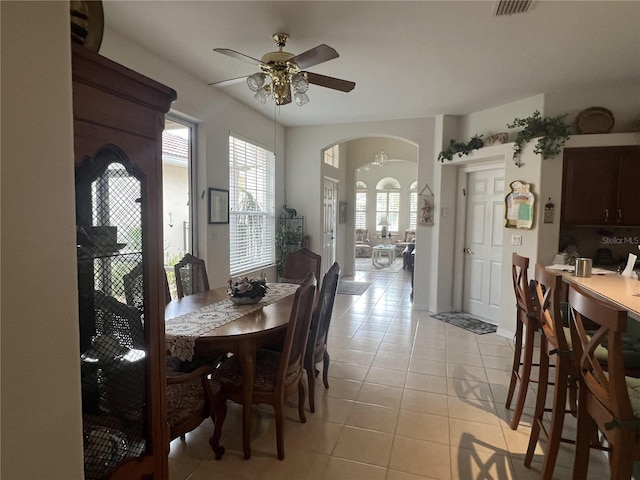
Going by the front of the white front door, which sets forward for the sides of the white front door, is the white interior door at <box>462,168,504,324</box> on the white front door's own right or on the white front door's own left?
on the white front door's own right

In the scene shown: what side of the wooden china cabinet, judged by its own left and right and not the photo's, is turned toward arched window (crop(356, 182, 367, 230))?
left

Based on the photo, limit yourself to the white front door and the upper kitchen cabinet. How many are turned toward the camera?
1

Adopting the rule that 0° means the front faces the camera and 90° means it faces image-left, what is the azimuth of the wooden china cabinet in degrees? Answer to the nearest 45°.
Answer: approximately 315°

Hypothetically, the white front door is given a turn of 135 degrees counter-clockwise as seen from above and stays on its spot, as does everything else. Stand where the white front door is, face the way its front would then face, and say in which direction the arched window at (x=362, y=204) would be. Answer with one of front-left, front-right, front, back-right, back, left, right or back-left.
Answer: front-right

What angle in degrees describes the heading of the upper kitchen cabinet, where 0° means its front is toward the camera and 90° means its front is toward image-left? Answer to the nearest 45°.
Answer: approximately 0°

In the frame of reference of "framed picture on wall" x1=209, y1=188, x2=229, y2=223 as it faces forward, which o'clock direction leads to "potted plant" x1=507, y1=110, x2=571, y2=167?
The potted plant is roughly at 11 o'clock from the framed picture on wall.

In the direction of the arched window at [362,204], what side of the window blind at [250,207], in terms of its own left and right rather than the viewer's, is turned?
left

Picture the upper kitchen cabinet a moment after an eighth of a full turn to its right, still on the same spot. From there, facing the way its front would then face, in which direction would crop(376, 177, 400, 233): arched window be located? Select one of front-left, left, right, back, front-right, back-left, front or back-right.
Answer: right

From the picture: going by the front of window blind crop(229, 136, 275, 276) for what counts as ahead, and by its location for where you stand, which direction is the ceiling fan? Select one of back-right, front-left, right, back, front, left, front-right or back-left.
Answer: front-right

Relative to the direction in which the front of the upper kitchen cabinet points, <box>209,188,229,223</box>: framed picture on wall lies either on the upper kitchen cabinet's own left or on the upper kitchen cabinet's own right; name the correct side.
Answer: on the upper kitchen cabinet's own right
